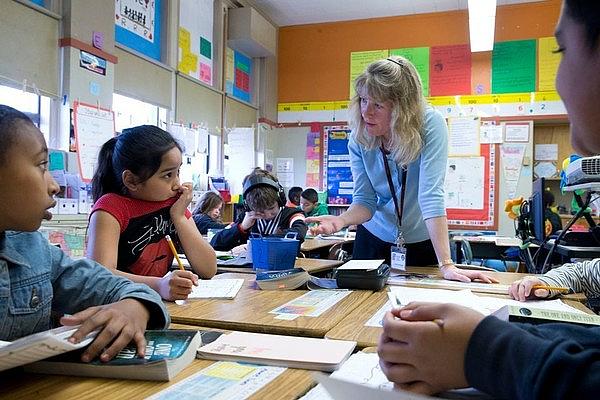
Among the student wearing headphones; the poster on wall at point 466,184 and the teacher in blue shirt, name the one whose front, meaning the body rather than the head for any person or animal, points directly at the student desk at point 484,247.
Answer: the poster on wall

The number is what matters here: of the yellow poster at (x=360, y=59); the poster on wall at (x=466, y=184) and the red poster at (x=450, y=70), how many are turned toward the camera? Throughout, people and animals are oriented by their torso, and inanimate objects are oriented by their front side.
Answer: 3

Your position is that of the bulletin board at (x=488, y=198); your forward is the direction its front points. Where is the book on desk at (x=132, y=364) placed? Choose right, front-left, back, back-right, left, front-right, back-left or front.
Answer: front

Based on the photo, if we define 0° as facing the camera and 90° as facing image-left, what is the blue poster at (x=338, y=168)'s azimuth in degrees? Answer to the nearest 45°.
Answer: approximately 0°

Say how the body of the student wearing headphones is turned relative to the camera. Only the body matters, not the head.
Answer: toward the camera

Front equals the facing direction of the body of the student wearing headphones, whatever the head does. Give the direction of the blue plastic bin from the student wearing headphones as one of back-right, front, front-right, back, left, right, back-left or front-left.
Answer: front

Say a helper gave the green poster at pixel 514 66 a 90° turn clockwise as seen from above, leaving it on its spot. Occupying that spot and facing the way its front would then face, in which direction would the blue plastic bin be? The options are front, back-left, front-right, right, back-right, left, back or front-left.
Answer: left

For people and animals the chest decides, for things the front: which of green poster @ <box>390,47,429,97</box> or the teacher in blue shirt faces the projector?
the green poster

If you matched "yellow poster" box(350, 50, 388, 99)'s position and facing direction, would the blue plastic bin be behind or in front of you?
in front

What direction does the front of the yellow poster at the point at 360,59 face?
toward the camera

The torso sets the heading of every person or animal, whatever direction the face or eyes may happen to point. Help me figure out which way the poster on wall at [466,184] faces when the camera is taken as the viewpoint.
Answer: facing the viewer

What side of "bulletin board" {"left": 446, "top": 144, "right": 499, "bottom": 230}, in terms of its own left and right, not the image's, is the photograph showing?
front

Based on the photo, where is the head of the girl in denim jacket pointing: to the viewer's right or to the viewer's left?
to the viewer's right

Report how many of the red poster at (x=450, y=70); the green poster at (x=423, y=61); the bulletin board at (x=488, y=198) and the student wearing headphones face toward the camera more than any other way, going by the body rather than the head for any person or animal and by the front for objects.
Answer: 4

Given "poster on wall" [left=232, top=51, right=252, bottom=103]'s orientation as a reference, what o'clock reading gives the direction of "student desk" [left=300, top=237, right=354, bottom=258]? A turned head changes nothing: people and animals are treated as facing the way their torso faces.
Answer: The student desk is roughly at 1 o'clock from the poster on wall.

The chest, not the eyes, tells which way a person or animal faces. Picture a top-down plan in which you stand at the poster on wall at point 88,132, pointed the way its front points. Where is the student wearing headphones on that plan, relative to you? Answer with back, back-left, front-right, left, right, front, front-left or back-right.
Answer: front

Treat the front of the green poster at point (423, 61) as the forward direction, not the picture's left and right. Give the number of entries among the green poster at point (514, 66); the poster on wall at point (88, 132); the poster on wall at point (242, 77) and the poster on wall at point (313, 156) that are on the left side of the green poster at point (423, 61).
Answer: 1
